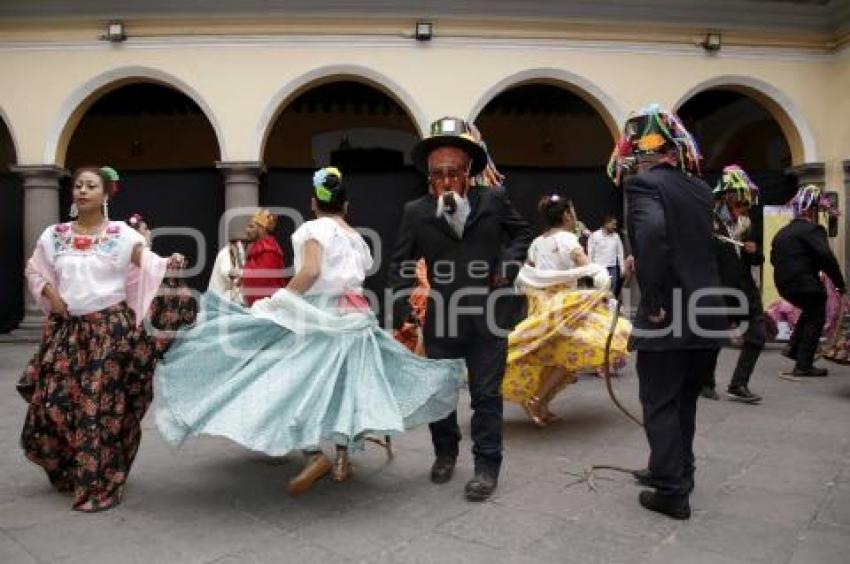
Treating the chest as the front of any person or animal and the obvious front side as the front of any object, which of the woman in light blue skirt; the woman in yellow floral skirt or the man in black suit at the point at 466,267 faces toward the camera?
the man in black suit

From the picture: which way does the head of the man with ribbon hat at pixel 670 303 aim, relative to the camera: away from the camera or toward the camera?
away from the camera

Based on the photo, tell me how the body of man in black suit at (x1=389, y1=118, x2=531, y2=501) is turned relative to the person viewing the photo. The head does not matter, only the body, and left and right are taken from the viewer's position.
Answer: facing the viewer

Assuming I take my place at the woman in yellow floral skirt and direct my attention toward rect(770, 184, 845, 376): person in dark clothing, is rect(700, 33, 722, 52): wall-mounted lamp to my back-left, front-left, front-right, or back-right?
front-left

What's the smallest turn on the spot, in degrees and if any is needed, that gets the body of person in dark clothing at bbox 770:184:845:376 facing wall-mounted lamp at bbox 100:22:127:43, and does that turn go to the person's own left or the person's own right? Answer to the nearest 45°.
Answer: approximately 135° to the person's own left

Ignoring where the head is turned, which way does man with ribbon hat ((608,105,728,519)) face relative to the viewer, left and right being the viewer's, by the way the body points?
facing away from the viewer and to the left of the viewer

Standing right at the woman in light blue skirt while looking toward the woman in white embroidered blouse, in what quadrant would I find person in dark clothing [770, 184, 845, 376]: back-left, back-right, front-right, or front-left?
back-right

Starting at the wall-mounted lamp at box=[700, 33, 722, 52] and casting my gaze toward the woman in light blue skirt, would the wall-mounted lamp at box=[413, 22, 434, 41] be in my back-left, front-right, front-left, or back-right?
front-right

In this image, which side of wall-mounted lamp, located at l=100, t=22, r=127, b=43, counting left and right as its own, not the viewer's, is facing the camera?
front

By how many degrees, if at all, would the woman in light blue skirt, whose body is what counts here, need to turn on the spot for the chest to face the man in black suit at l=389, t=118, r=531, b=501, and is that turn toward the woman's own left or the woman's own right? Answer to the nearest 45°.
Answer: approximately 135° to the woman's own right

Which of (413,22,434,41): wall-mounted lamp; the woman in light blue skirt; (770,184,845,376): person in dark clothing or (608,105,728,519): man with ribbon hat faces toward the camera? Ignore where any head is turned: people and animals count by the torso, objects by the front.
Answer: the wall-mounted lamp

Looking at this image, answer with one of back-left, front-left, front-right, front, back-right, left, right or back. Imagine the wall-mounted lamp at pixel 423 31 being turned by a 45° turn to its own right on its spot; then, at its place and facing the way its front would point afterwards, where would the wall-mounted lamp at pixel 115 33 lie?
front-right

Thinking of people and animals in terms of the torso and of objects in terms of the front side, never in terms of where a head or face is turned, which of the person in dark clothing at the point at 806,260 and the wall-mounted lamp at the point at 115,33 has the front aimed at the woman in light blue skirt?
the wall-mounted lamp

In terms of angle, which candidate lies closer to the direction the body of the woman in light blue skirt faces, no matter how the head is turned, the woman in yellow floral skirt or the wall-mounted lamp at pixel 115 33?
the wall-mounted lamp

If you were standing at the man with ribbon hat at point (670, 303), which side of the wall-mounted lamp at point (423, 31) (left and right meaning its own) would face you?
front

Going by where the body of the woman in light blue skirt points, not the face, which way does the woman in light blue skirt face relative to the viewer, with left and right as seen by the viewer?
facing away from the viewer and to the left of the viewer

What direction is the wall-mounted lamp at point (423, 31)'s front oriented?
toward the camera
